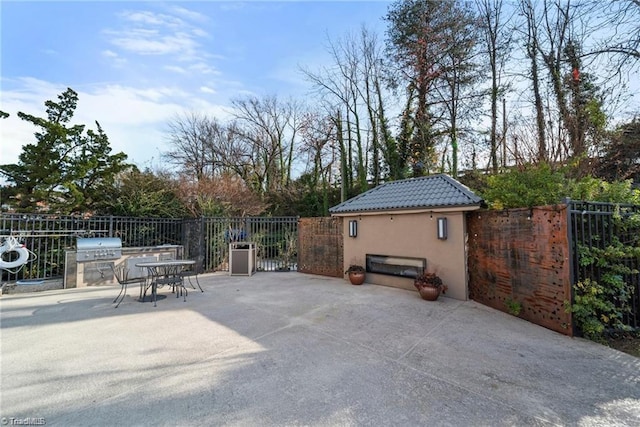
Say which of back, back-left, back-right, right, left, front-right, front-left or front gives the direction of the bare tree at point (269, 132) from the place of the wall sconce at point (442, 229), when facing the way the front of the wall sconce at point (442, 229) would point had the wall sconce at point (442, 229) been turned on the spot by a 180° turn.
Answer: front-left

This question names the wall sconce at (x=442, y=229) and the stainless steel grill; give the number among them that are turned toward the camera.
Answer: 2

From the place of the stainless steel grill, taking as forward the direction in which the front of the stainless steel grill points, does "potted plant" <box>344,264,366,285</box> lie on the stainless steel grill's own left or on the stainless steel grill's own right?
on the stainless steel grill's own left

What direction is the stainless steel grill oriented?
toward the camera

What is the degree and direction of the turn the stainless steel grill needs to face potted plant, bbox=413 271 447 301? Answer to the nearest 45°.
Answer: approximately 45° to its left

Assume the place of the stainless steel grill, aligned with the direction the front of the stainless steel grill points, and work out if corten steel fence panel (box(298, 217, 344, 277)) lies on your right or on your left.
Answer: on your left

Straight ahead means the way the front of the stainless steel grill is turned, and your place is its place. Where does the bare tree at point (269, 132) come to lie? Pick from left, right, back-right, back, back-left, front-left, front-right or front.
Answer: back-left

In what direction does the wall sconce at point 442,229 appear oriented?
toward the camera

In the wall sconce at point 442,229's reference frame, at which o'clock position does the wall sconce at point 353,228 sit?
the wall sconce at point 353,228 is roughly at 4 o'clock from the wall sconce at point 442,229.

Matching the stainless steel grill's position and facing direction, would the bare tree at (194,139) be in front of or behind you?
behind

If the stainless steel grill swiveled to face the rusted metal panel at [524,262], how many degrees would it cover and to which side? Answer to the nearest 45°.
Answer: approximately 45° to its left
